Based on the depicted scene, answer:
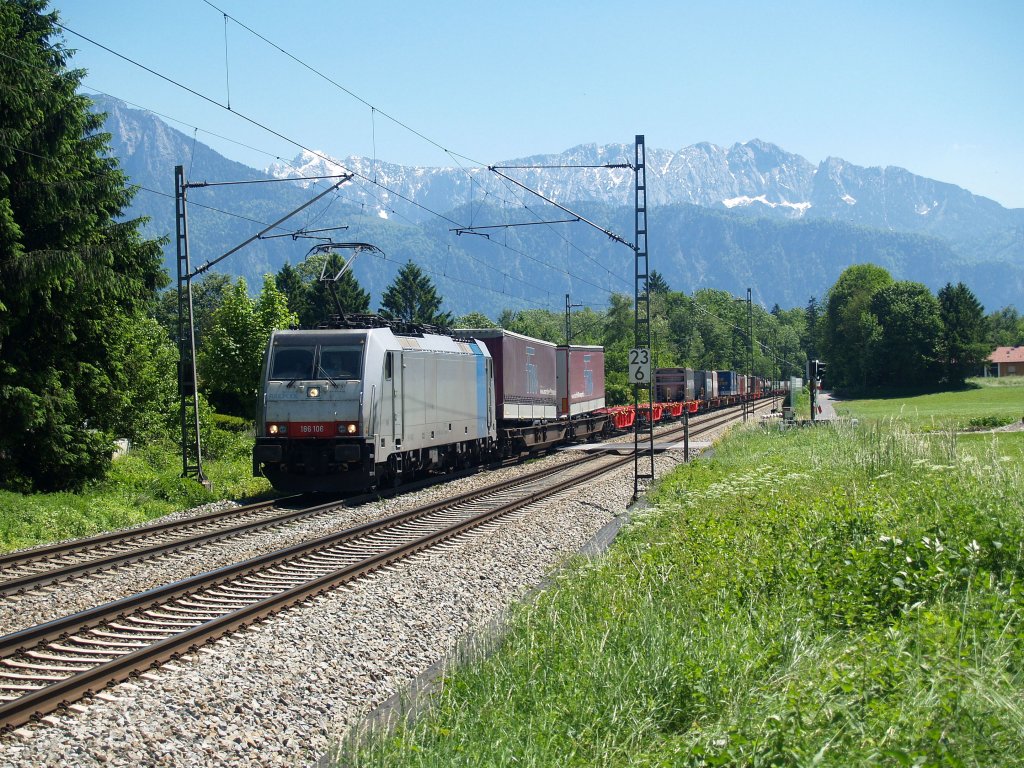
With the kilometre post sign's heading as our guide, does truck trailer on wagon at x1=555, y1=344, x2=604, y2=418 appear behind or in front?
behind

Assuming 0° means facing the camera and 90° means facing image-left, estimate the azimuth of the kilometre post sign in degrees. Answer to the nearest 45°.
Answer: approximately 0°

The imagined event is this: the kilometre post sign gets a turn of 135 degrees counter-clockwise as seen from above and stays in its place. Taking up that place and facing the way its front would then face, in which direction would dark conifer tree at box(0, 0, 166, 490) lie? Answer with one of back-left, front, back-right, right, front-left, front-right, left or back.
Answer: back-left

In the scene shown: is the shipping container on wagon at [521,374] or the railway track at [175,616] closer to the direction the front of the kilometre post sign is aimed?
the railway track
